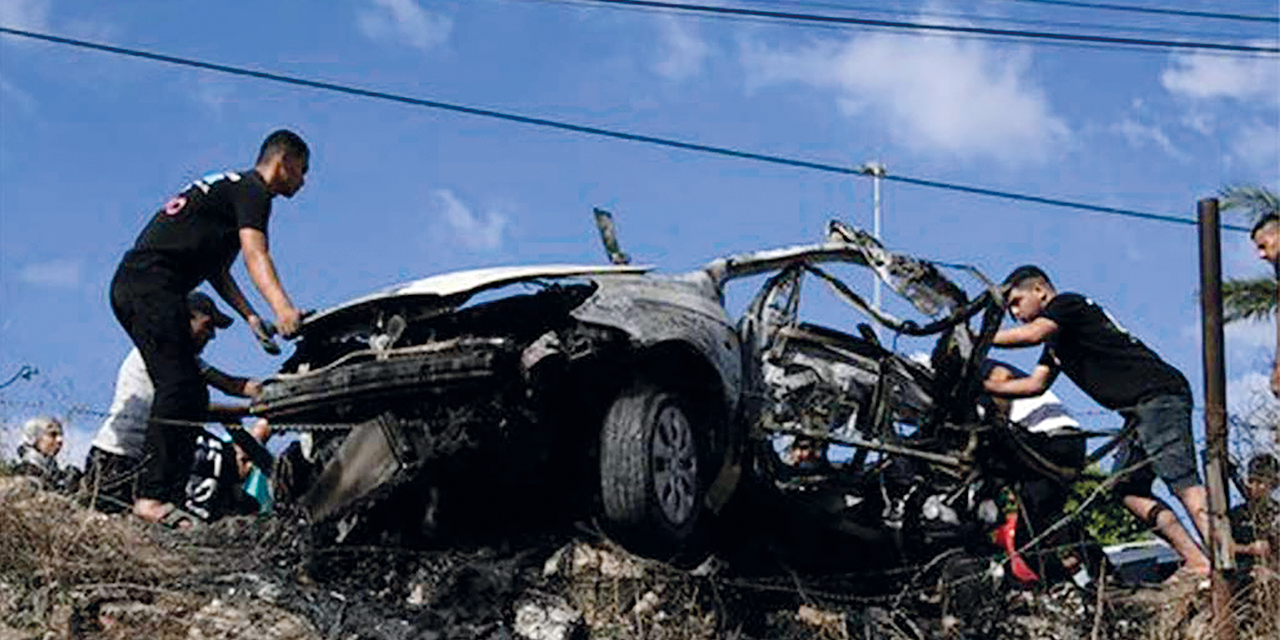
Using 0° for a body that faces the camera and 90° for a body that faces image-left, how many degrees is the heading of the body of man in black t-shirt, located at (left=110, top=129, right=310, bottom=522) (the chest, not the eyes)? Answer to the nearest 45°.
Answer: approximately 270°

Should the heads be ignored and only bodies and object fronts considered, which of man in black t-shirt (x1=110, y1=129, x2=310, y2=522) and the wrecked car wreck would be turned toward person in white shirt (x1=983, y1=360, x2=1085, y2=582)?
the man in black t-shirt

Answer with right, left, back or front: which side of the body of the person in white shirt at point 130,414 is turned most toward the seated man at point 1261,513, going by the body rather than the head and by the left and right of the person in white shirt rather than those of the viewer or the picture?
front

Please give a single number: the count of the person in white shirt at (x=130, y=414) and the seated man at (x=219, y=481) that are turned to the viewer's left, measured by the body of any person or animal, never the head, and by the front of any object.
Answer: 0

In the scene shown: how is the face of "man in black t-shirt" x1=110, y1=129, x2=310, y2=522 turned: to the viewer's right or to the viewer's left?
to the viewer's right

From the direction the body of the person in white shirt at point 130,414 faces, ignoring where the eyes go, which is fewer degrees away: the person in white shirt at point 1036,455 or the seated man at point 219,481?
the person in white shirt

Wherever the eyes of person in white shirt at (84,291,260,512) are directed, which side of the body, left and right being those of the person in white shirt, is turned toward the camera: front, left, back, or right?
right

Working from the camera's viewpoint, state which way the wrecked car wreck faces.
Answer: facing the viewer and to the left of the viewer

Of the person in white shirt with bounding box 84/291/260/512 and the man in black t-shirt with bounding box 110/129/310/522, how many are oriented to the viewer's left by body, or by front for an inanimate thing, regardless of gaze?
0

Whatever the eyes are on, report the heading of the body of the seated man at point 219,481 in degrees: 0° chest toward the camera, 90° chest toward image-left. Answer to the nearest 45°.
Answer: approximately 270°

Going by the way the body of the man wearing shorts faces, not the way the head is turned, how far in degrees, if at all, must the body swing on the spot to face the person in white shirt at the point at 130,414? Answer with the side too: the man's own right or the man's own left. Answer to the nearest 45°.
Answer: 0° — they already face them

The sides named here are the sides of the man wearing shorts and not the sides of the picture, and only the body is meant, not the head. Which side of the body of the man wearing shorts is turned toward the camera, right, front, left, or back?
left

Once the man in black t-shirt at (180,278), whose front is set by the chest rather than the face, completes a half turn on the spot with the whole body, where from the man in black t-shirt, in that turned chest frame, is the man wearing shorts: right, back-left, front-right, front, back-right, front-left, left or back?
back
